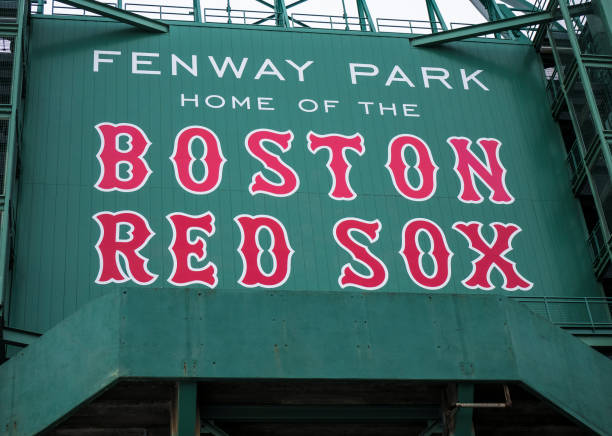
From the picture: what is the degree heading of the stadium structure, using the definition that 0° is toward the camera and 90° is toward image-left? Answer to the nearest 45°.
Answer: approximately 0°
